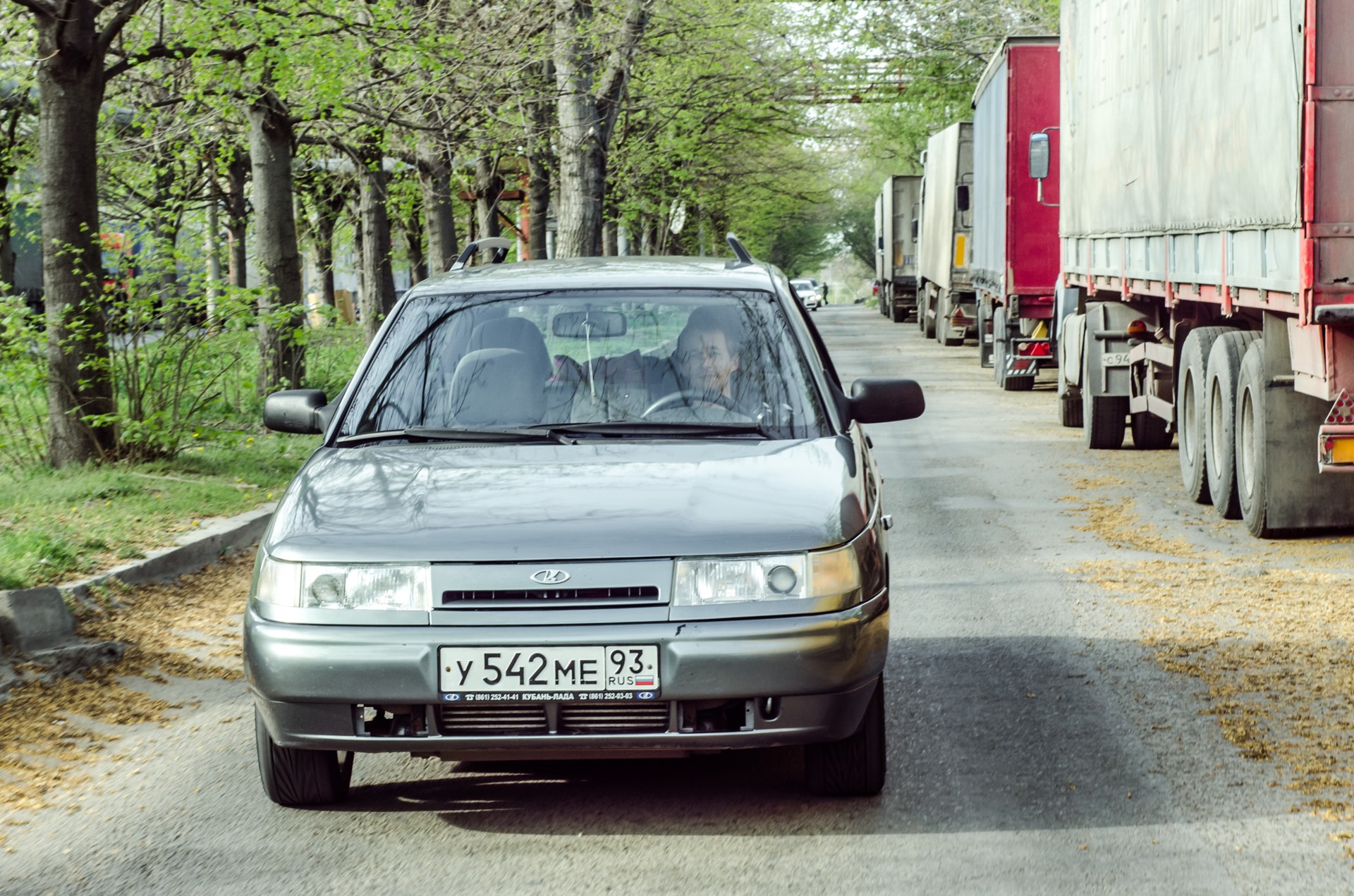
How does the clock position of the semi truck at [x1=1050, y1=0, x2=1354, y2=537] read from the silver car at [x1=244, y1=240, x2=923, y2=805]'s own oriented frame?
The semi truck is roughly at 7 o'clock from the silver car.

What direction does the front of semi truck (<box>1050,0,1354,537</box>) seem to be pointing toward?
away from the camera

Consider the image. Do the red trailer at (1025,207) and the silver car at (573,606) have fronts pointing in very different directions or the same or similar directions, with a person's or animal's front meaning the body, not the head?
very different directions

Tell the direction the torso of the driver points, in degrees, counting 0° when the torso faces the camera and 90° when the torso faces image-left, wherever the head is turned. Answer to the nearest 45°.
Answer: approximately 0°

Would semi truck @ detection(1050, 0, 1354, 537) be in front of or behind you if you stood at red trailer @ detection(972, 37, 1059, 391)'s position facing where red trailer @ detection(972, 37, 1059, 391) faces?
behind

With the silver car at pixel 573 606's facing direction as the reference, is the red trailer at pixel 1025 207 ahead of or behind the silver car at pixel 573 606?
behind

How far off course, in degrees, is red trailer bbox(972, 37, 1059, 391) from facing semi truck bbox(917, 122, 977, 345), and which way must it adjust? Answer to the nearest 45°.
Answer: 0° — it already faces it

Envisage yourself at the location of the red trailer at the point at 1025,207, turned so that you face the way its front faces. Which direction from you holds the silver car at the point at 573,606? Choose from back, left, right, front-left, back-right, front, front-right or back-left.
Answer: back

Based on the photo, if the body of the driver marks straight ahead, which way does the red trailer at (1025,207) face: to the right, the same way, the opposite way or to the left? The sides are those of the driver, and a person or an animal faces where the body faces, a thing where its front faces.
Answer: the opposite way

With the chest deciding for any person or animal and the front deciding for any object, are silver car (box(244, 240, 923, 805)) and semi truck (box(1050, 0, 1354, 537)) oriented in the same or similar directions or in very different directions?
very different directions

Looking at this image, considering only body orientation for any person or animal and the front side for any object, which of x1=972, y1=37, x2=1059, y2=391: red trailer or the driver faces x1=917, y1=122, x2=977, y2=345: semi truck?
the red trailer

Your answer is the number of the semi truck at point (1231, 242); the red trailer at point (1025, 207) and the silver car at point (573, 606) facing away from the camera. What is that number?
2

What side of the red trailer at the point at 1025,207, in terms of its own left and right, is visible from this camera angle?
back
